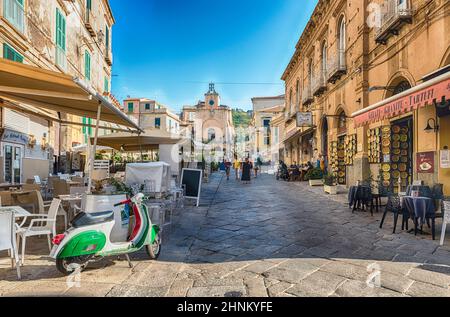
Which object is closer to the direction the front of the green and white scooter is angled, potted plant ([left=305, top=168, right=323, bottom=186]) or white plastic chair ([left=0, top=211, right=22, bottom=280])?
the potted plant

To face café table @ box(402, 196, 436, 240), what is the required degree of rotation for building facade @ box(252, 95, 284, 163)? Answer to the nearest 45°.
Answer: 0° — it already faces it

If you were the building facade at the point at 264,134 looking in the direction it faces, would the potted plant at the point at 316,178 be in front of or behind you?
in front

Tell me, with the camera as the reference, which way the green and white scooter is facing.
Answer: facing away from the viewer and to the right of the viewer

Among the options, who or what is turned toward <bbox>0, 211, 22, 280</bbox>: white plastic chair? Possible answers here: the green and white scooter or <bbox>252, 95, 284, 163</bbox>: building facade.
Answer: the building facade

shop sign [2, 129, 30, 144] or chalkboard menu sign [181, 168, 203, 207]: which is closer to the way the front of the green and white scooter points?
the chalkboard menu sign

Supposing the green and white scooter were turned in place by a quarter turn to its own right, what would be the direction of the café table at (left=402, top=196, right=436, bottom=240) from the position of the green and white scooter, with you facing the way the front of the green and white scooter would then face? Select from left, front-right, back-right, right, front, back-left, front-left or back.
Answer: front-left

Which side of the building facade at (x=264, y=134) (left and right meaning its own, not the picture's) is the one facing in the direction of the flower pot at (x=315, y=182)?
front

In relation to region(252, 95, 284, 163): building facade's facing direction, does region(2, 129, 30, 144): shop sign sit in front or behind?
in front

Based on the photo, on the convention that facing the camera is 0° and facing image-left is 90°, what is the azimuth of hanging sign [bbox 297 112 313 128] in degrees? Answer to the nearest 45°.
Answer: approximately 0°
